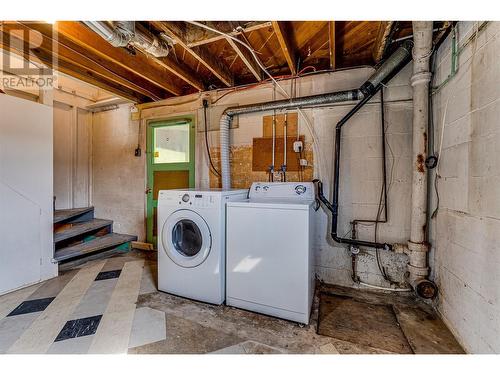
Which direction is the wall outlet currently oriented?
toward the camera

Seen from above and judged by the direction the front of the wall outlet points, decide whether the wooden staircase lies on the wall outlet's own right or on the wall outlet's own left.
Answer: on the wall outlet's own right

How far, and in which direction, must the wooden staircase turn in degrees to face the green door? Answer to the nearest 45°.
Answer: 0° — it already faces it

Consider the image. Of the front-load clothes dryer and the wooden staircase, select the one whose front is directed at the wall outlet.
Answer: the wooden staircase

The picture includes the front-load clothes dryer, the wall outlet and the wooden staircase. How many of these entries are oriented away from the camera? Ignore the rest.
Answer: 0

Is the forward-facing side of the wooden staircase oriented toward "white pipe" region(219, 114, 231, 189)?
yes

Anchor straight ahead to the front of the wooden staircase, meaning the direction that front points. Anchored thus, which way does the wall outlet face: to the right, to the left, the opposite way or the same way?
to the right

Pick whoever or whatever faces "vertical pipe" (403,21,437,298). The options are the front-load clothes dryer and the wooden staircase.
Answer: the wooden staircase

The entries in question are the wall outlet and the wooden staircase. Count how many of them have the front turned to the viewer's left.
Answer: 0

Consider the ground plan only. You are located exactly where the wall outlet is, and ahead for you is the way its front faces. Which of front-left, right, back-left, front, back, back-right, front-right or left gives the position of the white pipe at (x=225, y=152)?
right

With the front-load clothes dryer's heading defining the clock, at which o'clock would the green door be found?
The green door is roughly at 4 o'clock from the front-load clothes dryer.

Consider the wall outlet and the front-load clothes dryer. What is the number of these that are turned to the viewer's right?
0

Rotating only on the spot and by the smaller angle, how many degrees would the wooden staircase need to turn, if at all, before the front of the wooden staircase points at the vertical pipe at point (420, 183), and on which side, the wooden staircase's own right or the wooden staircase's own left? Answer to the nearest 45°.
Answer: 0° — it already faces it

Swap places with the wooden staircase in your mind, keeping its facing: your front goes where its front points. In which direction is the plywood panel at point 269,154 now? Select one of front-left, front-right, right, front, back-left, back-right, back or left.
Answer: front
